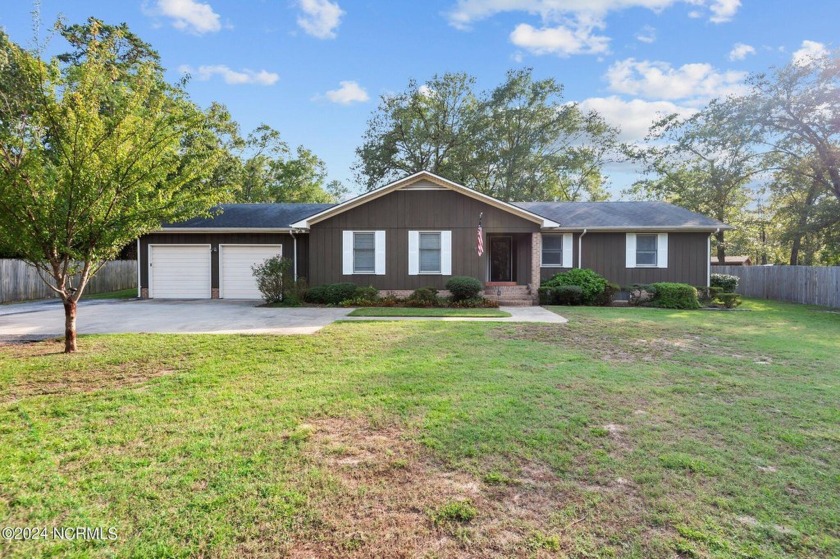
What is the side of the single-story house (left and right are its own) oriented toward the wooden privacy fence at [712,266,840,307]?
left

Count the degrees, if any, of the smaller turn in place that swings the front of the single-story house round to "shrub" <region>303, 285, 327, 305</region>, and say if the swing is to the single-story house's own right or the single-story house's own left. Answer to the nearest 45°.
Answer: approximately 45° to the single-story house's own right

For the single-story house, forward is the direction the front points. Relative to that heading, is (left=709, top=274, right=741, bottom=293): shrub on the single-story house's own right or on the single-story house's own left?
on the single-story house's own left

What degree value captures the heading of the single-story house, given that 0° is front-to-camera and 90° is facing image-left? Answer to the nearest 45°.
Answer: approximately 0°

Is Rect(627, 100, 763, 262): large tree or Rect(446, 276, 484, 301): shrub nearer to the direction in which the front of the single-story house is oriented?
the shrub

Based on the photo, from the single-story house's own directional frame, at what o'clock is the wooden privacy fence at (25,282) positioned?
The wooden privacy fence is roughly at 3 o'clock from the single-story house.

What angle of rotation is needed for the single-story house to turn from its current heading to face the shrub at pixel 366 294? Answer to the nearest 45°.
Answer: approximately 45° to its right

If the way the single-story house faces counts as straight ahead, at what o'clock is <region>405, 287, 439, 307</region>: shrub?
The shrub is roughly at 12 o'clock from the single-story house.
